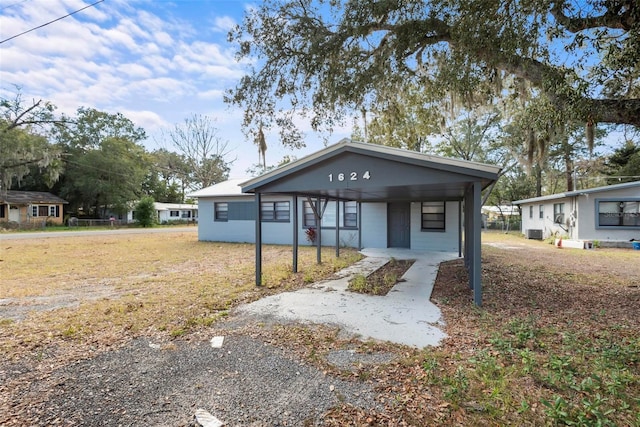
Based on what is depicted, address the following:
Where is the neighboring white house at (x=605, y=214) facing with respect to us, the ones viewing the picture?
facing the viewer

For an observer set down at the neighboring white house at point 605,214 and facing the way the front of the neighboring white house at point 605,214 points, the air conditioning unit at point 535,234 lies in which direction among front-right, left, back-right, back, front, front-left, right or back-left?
back-right

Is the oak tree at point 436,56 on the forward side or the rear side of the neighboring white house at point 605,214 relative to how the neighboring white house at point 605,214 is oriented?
on the forward side

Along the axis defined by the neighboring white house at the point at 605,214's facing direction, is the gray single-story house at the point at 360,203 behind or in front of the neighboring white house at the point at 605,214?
in front

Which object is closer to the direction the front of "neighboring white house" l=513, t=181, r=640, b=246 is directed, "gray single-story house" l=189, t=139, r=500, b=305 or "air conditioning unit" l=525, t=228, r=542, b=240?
the gray single-story house
